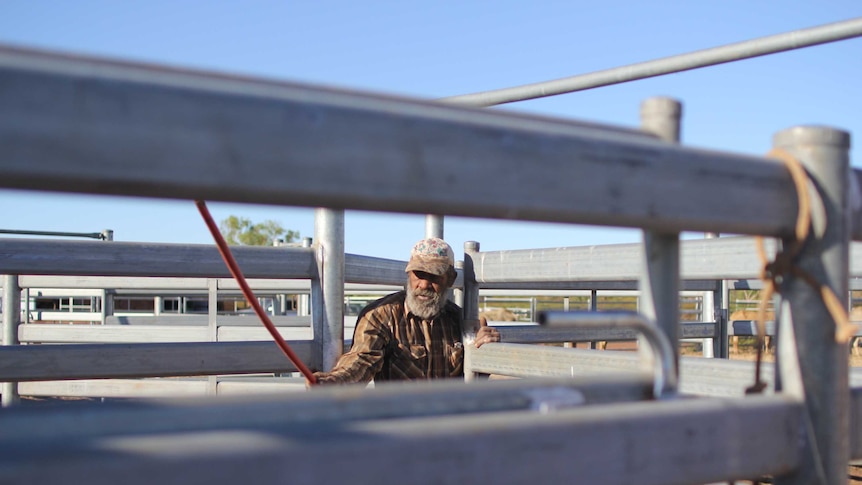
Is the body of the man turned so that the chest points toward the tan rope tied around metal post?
yes

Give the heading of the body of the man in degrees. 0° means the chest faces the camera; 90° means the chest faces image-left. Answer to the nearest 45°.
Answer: approximately 0°
